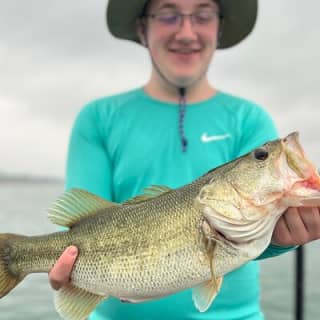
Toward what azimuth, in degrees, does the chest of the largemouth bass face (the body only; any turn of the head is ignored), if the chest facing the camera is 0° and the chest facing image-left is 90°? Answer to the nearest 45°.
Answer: approximately 270°
